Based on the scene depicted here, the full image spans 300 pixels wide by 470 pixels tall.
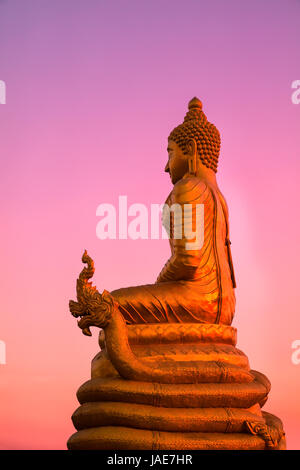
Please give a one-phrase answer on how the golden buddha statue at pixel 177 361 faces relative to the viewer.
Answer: facing to the left of the viewer
